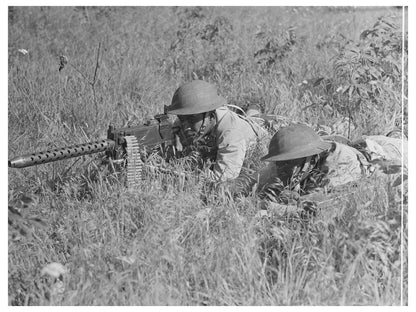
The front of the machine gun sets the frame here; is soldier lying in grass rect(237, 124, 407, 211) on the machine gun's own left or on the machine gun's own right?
on the machine gun's own left

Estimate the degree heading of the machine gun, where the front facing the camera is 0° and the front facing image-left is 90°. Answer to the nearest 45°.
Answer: approximately 45°
